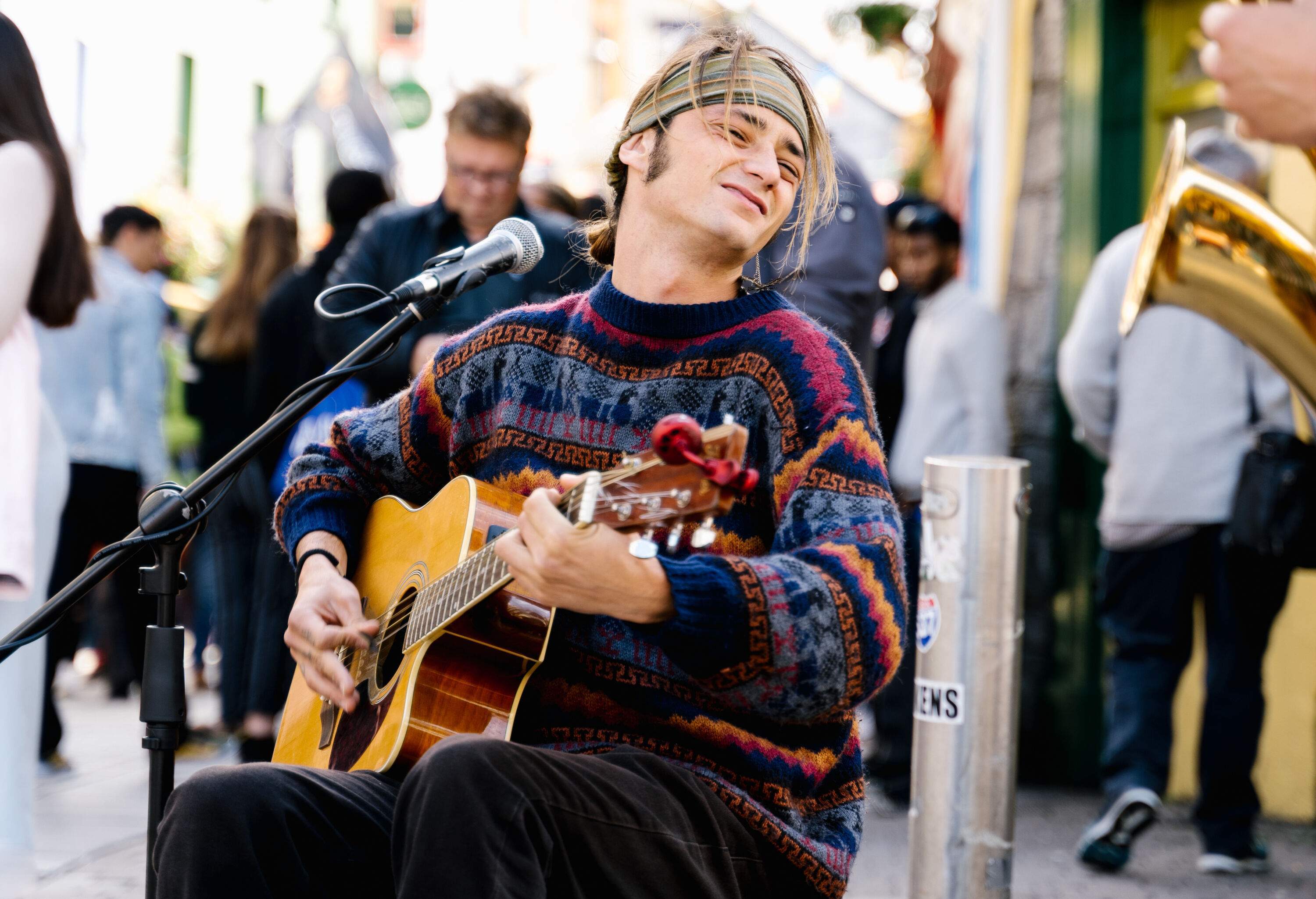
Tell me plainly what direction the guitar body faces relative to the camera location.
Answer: facing the viewer and to the left of the viewer

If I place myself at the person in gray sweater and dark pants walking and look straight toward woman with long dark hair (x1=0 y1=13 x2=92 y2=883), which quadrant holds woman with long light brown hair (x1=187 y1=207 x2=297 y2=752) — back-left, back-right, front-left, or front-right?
front-right

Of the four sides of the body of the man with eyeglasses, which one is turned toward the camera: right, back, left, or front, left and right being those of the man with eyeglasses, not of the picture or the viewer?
front

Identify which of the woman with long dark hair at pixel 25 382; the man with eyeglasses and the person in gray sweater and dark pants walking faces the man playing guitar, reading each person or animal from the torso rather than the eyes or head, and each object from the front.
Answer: the man with eyeglasses

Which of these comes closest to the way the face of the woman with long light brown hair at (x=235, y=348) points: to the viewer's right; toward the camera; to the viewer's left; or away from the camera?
away from the camera

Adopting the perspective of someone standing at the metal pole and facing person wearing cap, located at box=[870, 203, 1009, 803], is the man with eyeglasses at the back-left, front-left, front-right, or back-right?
front-left

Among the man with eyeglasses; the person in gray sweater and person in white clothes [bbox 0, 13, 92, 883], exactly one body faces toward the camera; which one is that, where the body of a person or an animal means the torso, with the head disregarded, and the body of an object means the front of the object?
the man with eyeglasses

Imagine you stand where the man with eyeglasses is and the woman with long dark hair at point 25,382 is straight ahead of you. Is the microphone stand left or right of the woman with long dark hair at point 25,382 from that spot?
left

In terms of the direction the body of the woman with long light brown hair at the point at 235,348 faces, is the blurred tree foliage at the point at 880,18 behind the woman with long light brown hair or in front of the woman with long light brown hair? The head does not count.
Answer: in front
